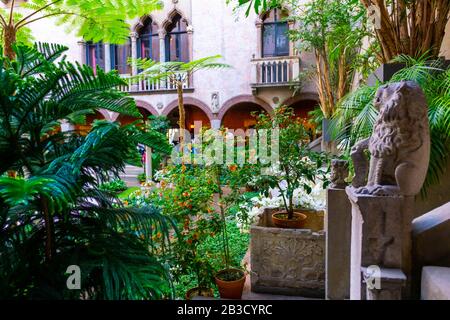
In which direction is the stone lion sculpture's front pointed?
to the viewer's left

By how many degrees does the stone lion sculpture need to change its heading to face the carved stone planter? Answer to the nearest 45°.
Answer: approximately 45° to its right

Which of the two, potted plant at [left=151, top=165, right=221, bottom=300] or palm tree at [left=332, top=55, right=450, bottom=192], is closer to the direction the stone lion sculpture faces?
the potted plant

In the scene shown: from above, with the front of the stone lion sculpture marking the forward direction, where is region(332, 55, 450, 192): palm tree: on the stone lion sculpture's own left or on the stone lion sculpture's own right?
on the stone lion sculpture's own right
